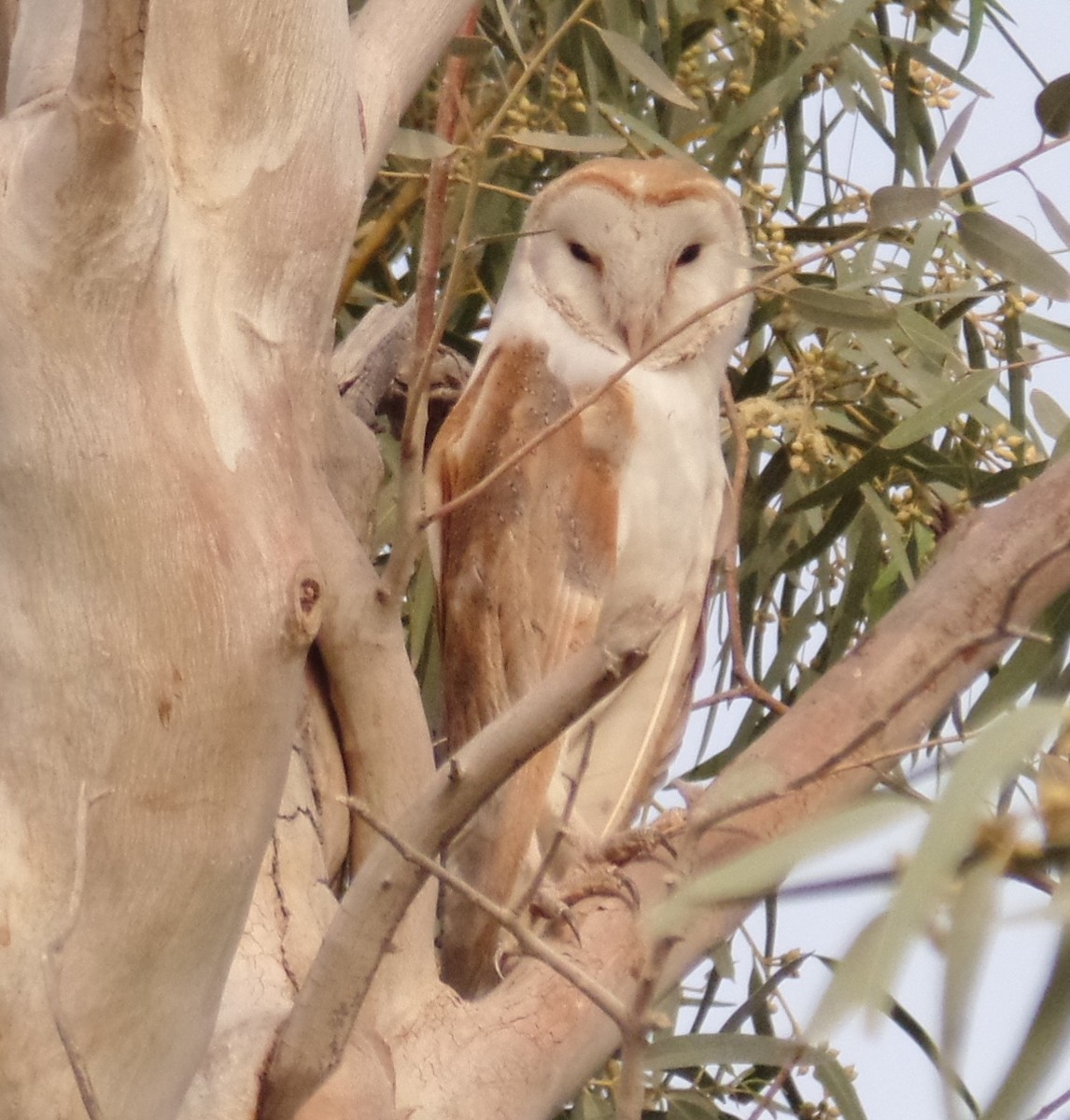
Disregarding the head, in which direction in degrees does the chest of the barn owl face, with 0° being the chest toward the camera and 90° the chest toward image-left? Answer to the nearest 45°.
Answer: approximately 315°
